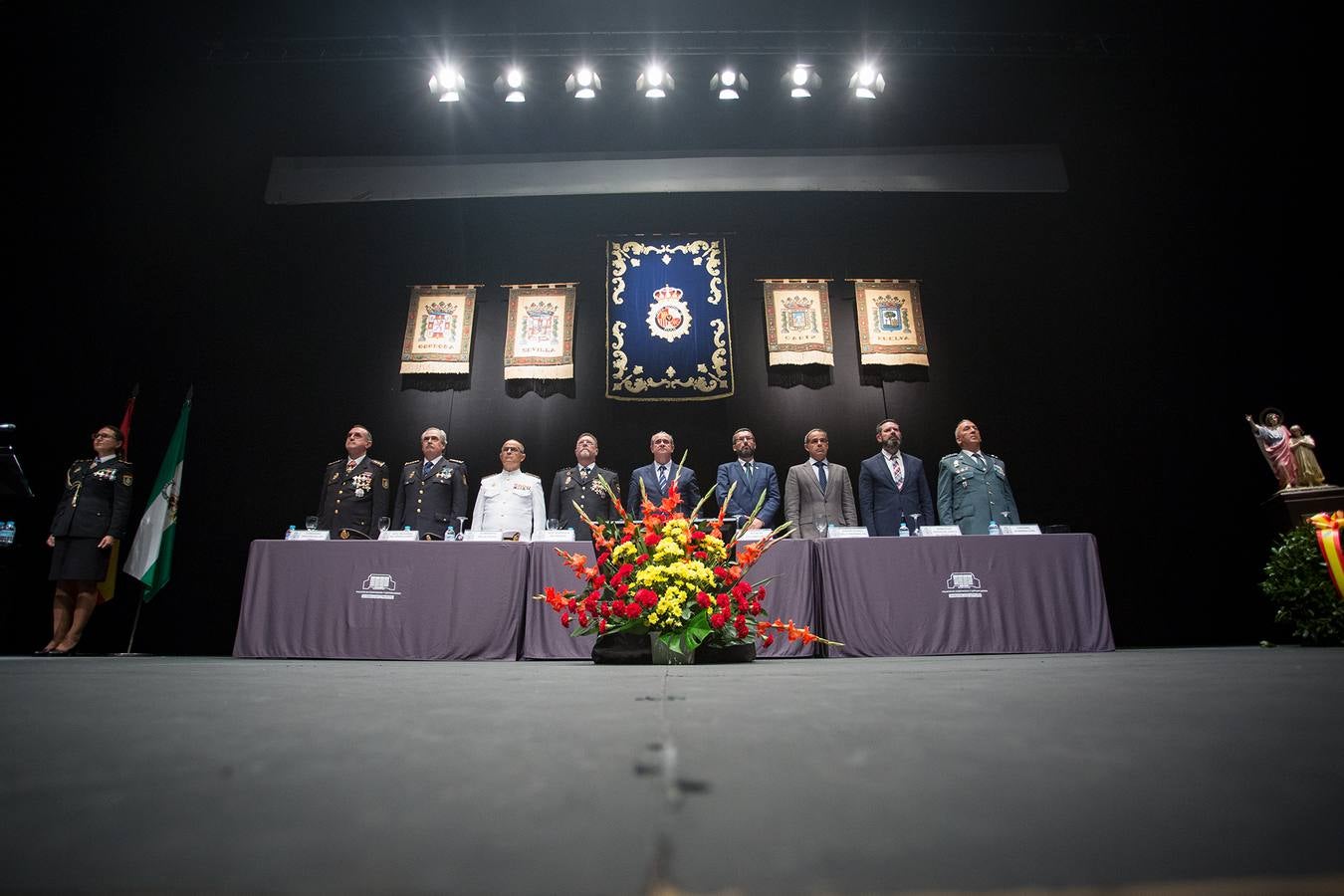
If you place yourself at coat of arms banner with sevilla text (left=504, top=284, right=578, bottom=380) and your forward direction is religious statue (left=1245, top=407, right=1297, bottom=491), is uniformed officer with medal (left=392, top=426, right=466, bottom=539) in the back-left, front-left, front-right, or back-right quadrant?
back-right

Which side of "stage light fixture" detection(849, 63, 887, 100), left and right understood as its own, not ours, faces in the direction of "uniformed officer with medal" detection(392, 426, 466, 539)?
right

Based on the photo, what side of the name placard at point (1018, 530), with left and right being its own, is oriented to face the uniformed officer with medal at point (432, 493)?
right

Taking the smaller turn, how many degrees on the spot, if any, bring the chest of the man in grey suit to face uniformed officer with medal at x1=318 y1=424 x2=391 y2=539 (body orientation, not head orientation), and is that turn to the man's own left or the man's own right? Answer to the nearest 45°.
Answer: approximately 90° to the man's own right

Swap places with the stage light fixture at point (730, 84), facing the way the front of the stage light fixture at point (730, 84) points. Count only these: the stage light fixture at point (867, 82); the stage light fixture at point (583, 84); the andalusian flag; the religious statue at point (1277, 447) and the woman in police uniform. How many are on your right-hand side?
3

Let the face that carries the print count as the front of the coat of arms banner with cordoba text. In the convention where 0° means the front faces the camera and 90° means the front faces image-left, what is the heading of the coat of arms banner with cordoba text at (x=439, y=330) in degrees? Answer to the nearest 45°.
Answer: approximately 0°

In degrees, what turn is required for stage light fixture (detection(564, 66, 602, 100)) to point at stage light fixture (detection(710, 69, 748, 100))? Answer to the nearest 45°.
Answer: approximately 90° to its left
